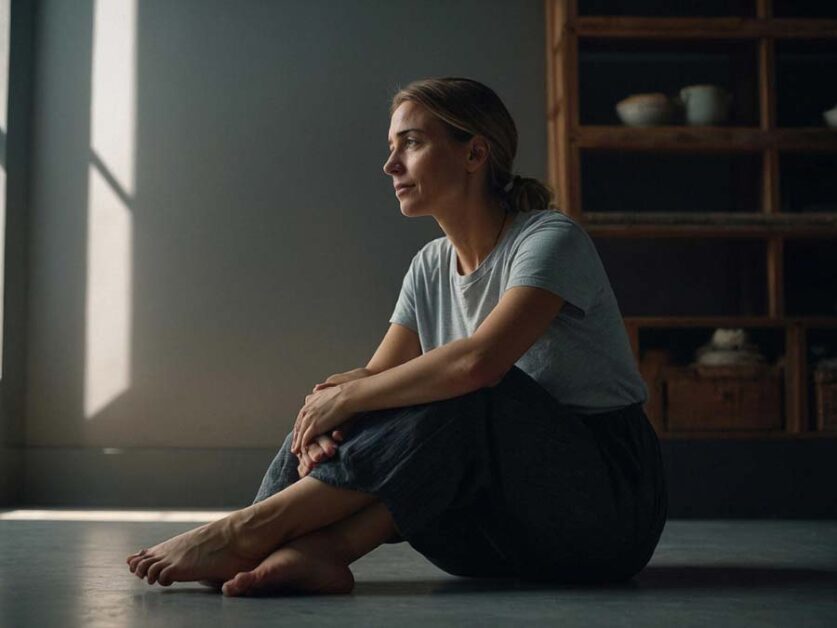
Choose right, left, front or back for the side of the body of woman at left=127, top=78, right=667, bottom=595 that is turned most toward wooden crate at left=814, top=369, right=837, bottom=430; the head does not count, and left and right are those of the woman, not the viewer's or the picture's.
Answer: back

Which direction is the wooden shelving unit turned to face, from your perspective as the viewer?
facing the viewer

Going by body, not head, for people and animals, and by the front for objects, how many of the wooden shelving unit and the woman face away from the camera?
0

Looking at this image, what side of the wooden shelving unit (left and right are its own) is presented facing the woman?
front

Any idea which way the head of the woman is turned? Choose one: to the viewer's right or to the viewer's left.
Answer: to the viewer's left
